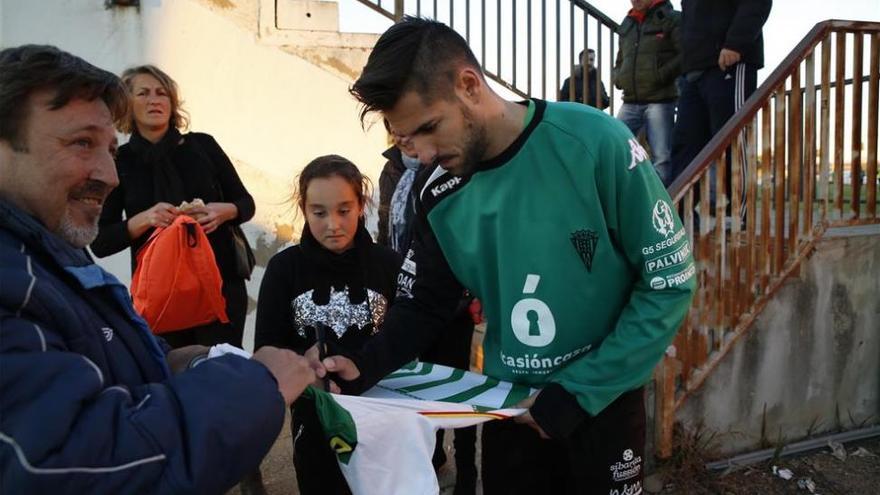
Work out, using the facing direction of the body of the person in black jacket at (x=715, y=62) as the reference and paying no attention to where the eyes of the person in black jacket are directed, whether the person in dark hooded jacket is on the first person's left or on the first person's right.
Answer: on the first person's right

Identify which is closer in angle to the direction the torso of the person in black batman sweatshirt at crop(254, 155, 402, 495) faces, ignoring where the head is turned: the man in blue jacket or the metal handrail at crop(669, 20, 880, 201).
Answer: the man in blue jacket

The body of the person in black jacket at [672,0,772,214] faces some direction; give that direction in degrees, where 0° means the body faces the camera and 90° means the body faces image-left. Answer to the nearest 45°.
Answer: approximately 45°

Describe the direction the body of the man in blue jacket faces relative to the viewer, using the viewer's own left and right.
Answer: facing to the right of the viewer

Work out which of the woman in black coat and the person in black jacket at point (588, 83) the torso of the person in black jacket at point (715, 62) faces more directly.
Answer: the woman in black coat

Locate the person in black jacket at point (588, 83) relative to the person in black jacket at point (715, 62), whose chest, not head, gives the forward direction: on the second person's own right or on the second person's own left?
on the second person's own right

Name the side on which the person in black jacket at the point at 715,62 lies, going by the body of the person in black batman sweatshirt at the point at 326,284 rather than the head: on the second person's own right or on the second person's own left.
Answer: on the second person's own left

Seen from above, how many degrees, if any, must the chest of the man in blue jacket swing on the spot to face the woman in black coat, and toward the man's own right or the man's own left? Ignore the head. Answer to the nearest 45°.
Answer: approximately 90° to the man's own left
